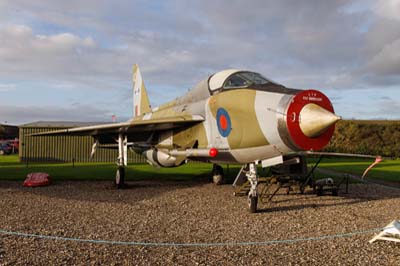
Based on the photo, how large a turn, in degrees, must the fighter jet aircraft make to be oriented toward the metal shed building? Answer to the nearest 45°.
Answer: approximately 180°

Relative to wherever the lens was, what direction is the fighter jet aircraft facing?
facing the viewer and to the right of the viewer

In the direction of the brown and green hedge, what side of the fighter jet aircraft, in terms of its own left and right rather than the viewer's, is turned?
left

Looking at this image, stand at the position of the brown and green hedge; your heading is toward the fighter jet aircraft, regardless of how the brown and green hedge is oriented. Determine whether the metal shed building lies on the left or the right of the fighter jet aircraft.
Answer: right
